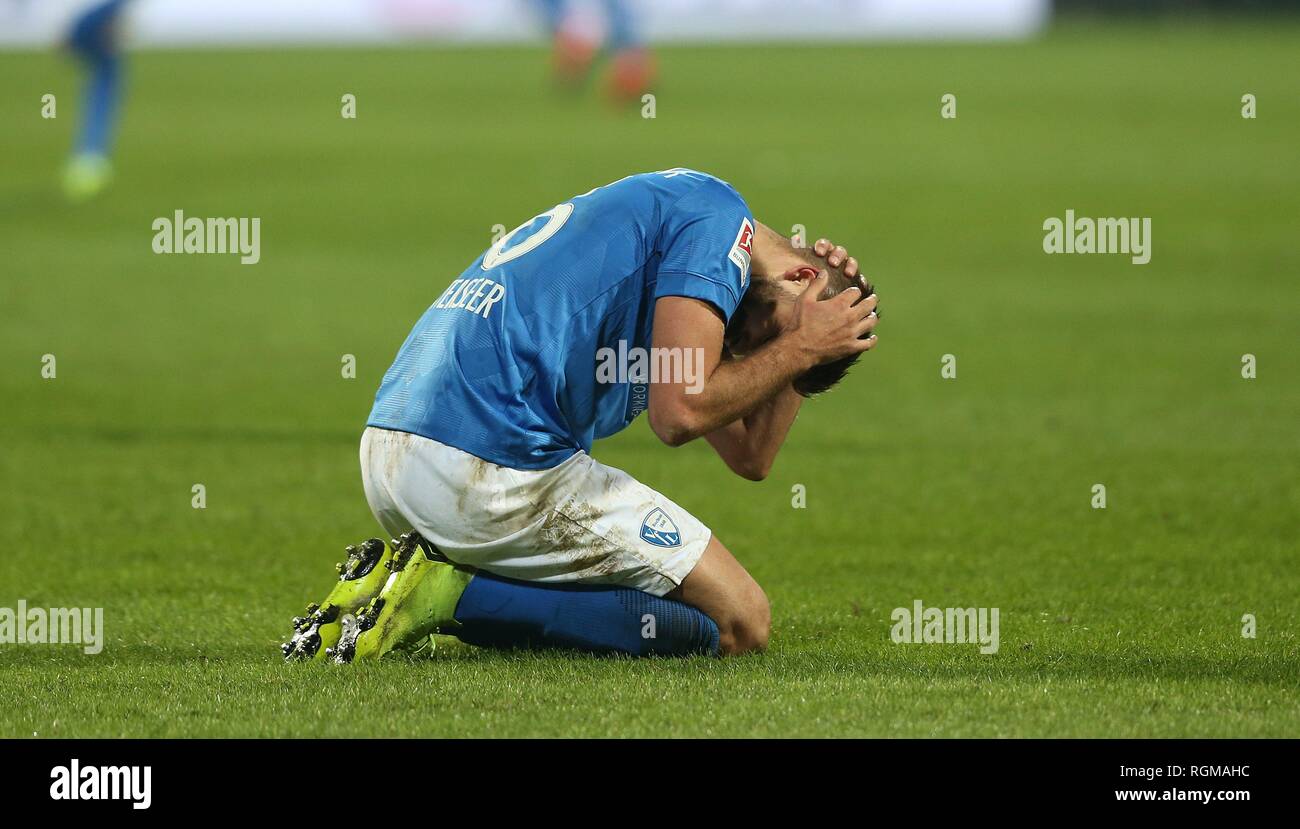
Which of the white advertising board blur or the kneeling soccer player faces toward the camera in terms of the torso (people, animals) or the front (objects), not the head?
the white advertising board blur

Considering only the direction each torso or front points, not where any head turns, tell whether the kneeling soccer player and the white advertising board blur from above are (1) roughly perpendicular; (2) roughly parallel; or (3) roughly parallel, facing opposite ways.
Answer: roughly perpendicular

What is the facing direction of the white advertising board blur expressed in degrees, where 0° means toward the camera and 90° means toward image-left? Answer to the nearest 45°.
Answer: approximately 0°

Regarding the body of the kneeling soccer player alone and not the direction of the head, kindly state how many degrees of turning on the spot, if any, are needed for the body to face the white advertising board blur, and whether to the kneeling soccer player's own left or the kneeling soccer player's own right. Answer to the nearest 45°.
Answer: approximately 90° to the kneeling soccer player's own left

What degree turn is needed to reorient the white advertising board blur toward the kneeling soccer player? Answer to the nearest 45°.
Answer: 0° — it already faces them

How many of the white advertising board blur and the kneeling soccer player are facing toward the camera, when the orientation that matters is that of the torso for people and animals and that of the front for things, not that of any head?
1

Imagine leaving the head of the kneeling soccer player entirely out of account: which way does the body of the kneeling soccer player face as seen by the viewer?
to the viewer's right

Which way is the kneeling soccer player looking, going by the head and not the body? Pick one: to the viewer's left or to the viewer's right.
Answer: to the viewer's right
